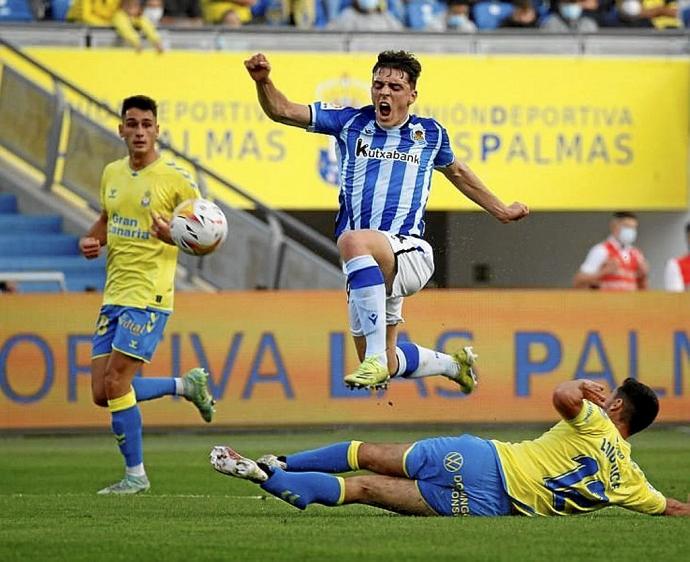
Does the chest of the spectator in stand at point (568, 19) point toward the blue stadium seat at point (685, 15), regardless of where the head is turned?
no

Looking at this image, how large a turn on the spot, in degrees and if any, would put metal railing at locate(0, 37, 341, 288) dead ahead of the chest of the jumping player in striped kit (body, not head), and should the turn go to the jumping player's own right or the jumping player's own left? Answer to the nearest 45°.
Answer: approximately 180°

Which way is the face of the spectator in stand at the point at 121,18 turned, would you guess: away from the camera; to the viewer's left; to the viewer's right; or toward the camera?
toward the camera

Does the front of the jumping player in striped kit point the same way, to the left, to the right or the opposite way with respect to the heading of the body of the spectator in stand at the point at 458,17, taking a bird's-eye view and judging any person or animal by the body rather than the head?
the same way

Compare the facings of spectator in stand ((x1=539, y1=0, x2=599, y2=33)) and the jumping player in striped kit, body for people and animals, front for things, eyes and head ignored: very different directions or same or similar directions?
same or similar directions

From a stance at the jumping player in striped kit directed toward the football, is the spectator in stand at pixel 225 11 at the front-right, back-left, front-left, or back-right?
front-right

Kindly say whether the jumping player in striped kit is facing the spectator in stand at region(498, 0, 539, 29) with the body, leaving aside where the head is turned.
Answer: no

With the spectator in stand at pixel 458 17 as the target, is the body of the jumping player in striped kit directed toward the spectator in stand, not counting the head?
no

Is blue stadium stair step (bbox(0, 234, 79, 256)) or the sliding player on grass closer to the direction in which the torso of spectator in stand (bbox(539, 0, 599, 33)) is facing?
the sliding player on grass

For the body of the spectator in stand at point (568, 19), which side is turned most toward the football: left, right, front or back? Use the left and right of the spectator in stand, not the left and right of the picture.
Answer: front

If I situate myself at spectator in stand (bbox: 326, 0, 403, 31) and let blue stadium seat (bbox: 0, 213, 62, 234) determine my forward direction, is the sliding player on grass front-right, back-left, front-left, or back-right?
front-left

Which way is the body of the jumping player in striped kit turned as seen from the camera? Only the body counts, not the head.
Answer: toward the camera

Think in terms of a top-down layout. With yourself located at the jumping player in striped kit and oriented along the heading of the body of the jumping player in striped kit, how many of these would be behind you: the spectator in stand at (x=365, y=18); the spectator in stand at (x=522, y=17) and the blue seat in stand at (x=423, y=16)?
3

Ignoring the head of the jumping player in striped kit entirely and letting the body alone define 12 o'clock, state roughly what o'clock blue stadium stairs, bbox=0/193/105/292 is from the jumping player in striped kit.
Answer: The blue stadium stairs is roughly at 5 o'clock from the jumping player in striped kit.

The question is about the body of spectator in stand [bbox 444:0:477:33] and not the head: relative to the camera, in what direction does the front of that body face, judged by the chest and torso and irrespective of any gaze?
toward the camera
